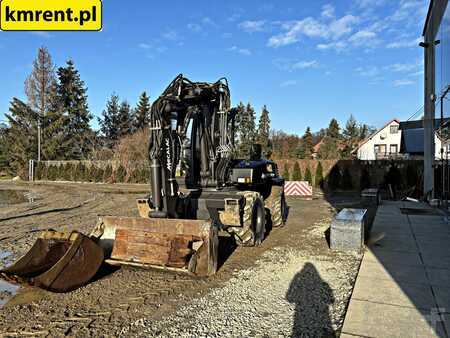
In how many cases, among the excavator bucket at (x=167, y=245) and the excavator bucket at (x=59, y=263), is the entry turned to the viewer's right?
0

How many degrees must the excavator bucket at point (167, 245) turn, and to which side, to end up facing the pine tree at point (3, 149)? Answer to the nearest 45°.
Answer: approximately 135° to its right

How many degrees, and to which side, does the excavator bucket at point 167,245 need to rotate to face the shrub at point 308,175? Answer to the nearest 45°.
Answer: approximately 135° to its left

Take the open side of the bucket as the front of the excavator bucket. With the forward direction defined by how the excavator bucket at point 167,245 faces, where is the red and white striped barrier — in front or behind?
behind

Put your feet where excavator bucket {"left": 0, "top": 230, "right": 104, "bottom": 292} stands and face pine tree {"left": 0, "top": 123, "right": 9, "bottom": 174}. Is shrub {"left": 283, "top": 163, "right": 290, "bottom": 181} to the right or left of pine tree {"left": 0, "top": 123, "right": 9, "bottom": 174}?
right

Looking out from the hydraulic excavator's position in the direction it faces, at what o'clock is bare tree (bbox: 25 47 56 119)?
The bare tree is roughly at 4 o'clock from the hydraulic excavator.

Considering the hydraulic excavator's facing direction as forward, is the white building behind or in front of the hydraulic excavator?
behind

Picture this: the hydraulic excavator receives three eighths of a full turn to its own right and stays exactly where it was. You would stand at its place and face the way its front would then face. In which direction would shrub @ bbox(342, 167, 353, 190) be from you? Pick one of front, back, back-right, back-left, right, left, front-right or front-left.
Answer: front-right

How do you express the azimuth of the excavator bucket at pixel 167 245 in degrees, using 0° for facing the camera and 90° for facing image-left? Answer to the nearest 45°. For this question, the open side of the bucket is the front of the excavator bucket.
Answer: approximately 0°

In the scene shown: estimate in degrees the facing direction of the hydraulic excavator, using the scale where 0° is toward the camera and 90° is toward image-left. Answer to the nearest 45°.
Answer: approximately 45°

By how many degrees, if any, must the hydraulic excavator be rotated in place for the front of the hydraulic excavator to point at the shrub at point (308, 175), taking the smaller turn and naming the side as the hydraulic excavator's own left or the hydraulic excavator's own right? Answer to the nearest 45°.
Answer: approximately 180°

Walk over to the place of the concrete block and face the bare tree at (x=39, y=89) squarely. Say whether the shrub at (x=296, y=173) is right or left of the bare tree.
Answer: right

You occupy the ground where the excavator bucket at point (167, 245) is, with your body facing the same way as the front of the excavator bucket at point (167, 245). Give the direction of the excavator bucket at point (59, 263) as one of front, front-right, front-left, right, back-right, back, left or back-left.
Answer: right
